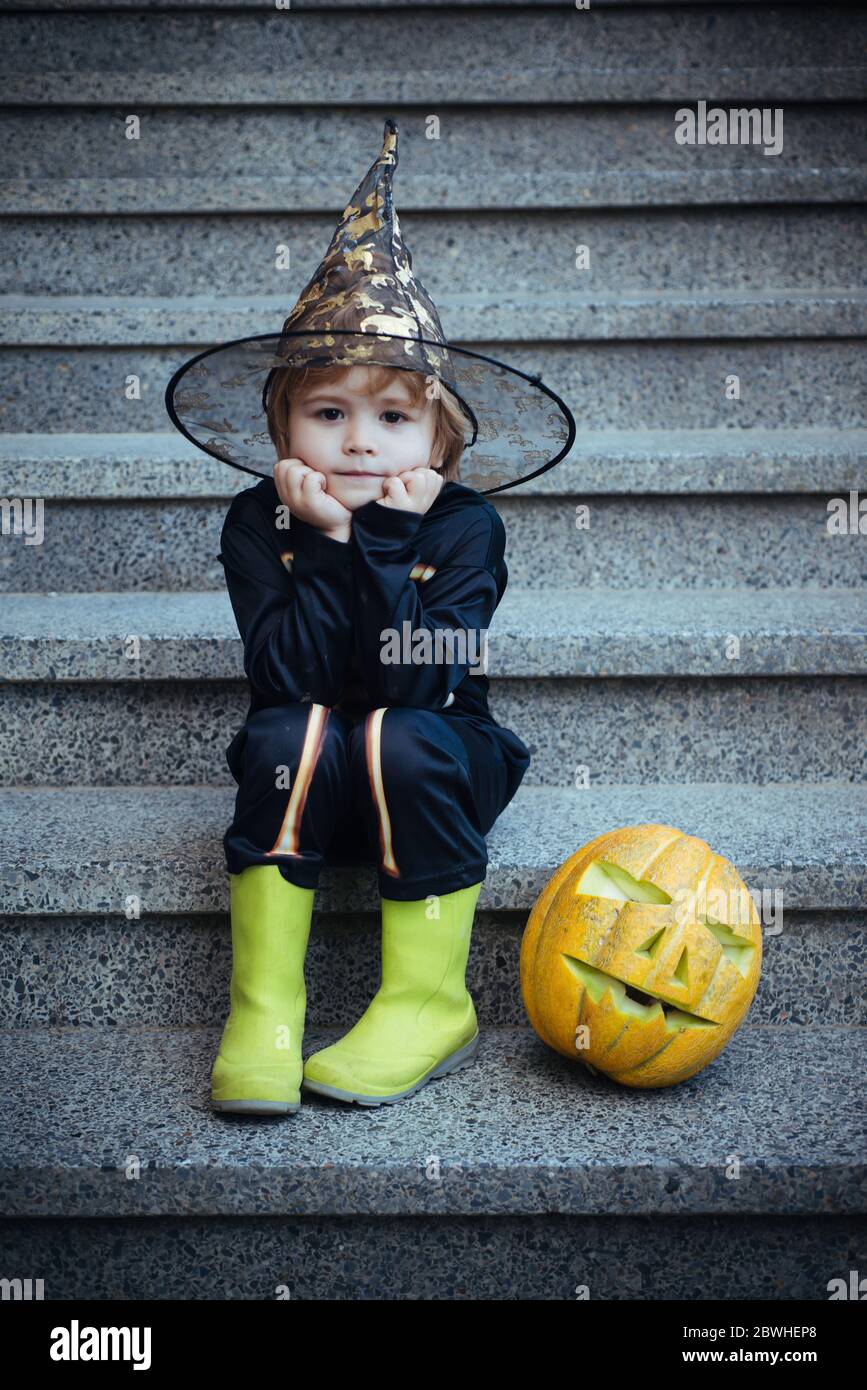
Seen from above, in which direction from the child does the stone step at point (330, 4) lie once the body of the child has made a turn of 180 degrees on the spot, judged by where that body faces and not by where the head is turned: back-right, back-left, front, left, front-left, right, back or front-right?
front

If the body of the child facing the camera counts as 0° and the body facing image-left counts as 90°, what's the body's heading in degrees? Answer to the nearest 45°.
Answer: approximately 0°

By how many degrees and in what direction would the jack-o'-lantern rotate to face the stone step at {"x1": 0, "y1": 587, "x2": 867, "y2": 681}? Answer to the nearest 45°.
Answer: approximately 180°

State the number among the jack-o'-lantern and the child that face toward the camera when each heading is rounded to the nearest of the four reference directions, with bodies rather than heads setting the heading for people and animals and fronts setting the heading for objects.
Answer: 2

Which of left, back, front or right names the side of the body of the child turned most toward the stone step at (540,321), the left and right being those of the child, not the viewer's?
back

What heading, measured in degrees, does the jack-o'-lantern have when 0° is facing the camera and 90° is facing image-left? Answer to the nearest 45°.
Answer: approximately 0°

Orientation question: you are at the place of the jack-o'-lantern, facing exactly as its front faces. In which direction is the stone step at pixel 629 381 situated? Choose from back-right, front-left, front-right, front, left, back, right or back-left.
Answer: back

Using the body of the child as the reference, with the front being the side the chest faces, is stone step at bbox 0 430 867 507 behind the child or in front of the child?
behind
